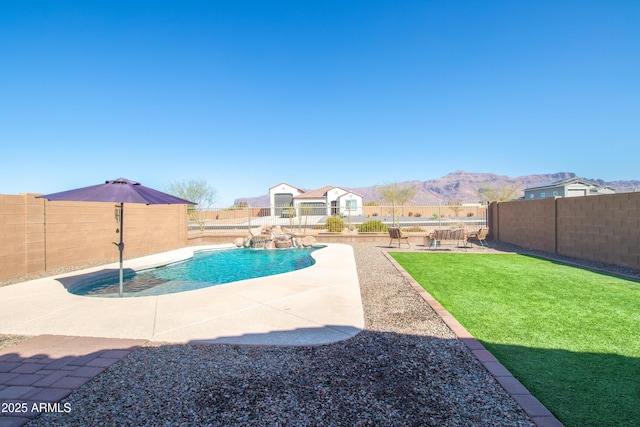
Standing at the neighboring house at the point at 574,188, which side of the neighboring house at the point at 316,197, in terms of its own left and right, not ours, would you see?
left

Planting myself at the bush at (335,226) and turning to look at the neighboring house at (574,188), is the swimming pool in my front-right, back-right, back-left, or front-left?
back-right

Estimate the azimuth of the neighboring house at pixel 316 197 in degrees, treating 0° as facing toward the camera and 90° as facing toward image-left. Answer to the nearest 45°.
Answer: approximately 0°

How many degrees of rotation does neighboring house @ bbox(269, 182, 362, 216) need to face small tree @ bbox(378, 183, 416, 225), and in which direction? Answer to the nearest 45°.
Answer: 0° — it already faces it

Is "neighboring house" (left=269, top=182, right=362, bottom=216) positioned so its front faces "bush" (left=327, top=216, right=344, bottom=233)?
yes

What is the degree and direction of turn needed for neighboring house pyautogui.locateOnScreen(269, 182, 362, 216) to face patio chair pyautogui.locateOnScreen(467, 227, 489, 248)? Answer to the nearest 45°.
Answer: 0° — it already faces it

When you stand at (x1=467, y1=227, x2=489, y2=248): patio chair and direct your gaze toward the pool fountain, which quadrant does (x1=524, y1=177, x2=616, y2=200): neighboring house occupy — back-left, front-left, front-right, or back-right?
back-right

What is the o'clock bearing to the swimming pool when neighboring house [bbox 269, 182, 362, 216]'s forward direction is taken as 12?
The swimming pool is roughly at 12 o'clock from the neighboring house.

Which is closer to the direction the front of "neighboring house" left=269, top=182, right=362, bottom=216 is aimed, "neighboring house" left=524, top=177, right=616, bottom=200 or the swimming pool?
the swimming pool

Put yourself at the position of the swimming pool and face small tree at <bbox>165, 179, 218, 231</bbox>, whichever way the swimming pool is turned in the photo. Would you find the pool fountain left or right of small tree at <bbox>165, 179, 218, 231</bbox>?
right

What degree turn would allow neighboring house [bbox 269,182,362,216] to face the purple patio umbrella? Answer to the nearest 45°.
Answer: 0° — it already faces it

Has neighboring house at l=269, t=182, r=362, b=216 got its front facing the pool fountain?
yes
